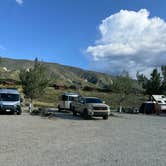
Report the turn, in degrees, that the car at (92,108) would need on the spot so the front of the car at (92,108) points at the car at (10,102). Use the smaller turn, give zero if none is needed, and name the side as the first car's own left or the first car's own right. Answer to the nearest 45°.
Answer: approximately 135° to the first car's own right

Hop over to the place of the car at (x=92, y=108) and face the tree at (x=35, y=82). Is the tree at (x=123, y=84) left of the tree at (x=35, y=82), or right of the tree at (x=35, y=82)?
right

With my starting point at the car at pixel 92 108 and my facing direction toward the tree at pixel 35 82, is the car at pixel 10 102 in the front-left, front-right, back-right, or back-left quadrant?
front-left

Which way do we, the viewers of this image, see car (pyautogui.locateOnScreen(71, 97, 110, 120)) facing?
facing the viewer and to the right of the viewer

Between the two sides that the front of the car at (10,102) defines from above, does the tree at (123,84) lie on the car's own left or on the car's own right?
on the car's own left

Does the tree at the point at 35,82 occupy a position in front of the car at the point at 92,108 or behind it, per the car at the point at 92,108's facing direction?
behind

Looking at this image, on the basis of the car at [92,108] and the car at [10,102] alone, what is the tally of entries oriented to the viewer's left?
0

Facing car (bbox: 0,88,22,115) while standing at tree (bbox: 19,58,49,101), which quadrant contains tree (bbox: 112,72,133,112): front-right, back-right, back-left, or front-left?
back-left

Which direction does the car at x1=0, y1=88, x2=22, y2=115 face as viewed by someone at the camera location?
facing the viewer

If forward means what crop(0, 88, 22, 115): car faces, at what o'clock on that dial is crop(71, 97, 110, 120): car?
crop(71, 97, 110, 120): car is roughly at 10 o'clock from crop(0, 88, 22, 115): car.

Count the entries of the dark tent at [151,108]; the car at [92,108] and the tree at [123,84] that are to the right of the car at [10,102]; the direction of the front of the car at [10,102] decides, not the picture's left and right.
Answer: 0

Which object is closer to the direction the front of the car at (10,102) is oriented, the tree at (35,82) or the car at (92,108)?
the car
